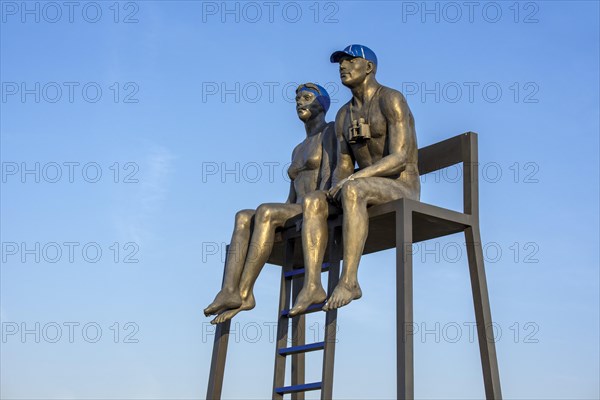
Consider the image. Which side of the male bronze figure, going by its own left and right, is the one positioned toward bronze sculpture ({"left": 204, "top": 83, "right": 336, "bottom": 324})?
right

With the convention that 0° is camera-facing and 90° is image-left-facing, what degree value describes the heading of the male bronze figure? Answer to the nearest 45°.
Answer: approximately 45°
